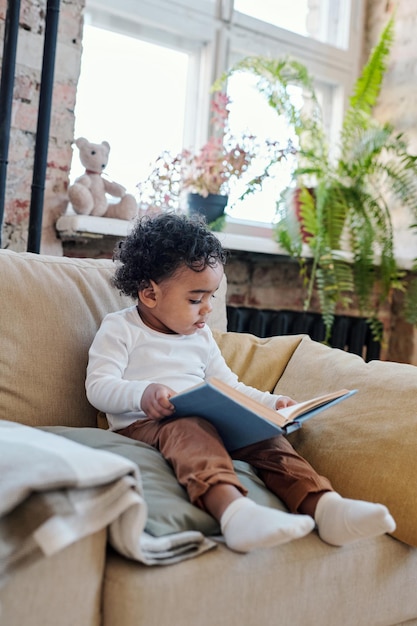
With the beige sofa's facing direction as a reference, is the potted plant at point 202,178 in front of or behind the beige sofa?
behind

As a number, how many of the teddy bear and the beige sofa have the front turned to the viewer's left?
0

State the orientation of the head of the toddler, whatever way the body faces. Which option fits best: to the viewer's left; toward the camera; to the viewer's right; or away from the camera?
to the viewer's right

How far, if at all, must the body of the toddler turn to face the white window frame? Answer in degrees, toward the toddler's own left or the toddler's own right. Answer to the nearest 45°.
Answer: approximately 135° to the toddler's own left

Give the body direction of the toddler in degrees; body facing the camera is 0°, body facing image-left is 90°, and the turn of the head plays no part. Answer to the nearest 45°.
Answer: approximately 315°

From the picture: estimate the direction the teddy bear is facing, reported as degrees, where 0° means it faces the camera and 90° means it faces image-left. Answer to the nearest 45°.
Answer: approximately 315°

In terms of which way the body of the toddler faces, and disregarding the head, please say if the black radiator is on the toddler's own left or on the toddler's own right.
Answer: on the toddler's own left

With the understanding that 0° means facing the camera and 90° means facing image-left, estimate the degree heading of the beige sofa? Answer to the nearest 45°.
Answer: approximately 0°

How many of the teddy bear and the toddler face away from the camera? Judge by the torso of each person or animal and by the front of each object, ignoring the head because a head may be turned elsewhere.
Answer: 0

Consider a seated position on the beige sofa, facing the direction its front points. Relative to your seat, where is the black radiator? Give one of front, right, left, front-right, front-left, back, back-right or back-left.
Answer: back

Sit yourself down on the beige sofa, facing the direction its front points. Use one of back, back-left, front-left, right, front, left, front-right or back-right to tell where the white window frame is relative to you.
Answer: back

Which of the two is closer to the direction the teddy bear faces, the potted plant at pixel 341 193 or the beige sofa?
the beige sofa
